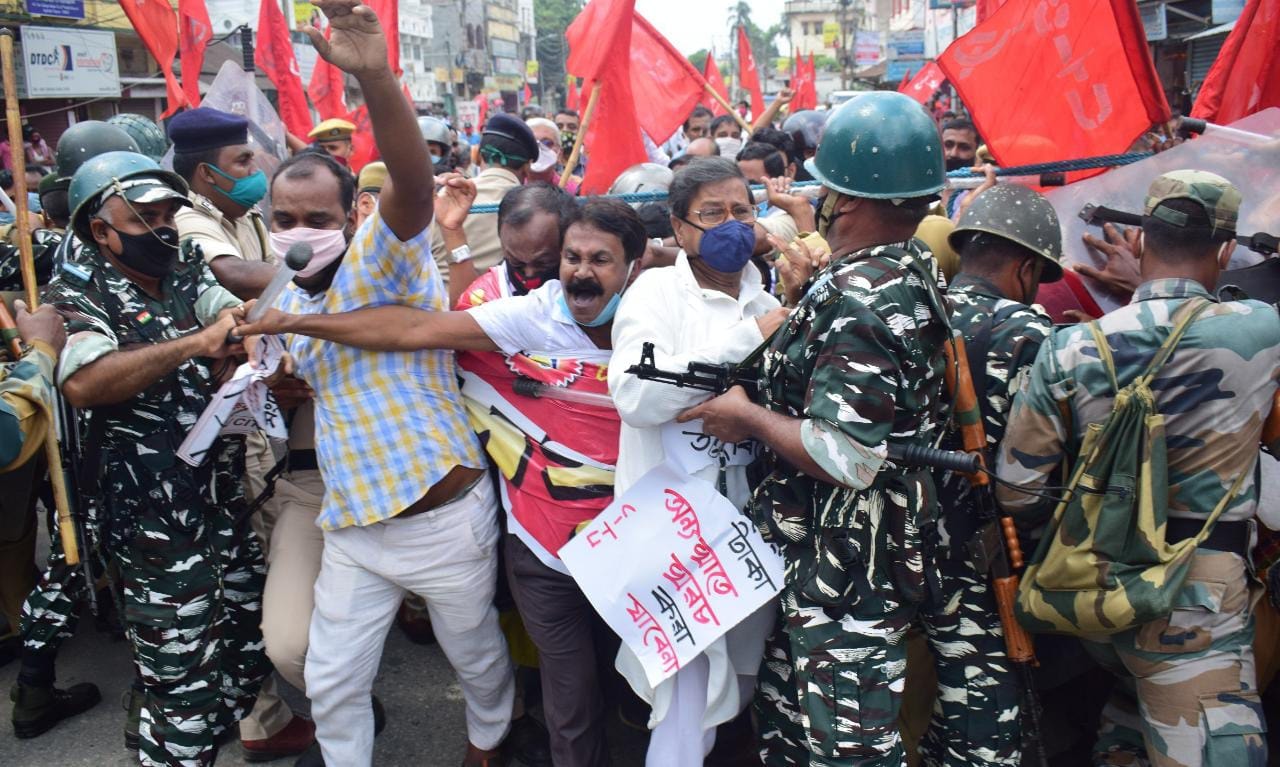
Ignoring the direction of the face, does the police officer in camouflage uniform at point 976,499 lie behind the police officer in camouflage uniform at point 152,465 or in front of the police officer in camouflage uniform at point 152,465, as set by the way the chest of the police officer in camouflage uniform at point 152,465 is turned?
in front

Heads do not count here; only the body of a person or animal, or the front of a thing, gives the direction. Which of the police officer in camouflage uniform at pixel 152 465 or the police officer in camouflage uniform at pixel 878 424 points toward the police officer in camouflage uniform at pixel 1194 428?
the police officer in camouflage uniform at pixel 152 465

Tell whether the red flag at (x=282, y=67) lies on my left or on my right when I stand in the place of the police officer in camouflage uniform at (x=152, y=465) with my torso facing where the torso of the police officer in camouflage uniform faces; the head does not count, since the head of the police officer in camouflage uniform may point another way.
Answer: on my left

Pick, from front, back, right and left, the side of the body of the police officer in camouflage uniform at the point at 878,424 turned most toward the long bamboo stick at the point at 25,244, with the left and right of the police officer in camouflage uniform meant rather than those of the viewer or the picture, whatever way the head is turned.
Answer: front

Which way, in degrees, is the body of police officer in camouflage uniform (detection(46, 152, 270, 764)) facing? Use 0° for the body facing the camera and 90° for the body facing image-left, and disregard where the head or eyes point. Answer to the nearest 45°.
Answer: approximately 315°

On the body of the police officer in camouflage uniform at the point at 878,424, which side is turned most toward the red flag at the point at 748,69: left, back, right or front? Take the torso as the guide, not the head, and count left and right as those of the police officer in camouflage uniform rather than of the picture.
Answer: right

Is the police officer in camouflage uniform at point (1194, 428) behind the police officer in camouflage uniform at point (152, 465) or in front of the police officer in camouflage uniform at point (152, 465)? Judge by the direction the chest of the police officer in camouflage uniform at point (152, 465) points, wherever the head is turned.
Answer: in front

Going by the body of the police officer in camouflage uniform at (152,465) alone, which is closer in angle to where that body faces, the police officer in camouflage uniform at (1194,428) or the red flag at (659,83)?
the police officer in camouflage uniform

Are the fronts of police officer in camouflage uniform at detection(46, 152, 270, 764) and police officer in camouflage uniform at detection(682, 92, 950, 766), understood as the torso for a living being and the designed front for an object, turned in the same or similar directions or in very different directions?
very different directions

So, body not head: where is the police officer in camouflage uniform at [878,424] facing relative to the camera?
to the viewer's left
